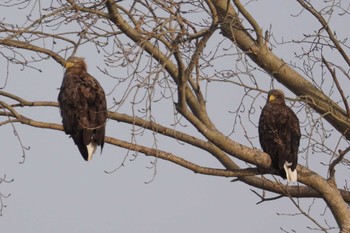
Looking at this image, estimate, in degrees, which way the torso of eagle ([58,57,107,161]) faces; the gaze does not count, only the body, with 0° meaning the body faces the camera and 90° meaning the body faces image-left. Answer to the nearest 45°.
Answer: approximately 135°

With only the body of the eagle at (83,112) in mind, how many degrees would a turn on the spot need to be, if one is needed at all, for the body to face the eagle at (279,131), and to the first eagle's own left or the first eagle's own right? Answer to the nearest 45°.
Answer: approximately 135° to the first eagle's own right
